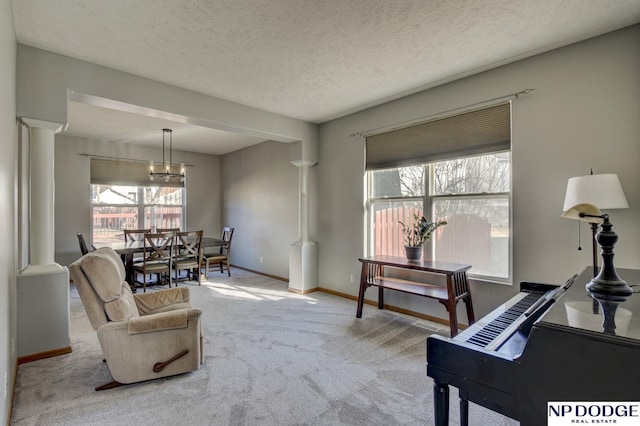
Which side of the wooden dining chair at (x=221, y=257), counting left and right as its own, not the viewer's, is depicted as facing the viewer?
left

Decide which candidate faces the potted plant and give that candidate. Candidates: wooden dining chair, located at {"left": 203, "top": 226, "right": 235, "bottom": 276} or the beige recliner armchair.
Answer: the beige recliner armchair

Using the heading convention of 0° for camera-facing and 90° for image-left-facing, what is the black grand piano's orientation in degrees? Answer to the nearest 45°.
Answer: approximately 135°

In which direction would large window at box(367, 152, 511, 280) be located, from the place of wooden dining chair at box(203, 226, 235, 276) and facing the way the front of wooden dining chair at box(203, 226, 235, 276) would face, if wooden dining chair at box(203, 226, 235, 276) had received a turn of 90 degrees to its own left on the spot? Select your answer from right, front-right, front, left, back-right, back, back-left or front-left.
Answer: front-left

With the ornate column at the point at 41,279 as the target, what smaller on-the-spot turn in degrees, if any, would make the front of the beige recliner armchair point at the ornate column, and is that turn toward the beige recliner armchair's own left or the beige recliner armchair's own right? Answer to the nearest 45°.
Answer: approximately 135° to the beige recliner armchair's own left

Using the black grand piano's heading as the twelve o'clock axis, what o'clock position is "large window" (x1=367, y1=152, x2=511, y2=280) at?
The large window is roughly at 1 o'clock from the black grand piano.

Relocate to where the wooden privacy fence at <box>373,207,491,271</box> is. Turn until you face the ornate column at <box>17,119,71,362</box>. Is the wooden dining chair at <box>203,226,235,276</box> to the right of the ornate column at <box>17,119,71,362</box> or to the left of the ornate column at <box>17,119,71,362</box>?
right

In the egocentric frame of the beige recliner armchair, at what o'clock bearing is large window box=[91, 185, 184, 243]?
The large window is roughly at 9 o'clock from the beige recliner armchair.

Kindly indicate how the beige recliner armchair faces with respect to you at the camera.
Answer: facing to the right of the viewer

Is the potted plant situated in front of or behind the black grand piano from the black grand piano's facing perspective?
in front

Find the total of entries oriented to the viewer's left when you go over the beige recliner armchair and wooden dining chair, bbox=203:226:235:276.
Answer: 1

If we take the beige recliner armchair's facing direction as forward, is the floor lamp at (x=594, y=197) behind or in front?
in front

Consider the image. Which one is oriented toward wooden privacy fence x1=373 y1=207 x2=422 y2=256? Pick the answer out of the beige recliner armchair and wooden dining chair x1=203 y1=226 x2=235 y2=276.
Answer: the beige recliner armchair

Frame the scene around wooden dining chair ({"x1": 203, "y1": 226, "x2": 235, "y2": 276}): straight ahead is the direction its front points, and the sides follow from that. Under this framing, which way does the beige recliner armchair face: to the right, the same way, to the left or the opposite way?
the opposite way

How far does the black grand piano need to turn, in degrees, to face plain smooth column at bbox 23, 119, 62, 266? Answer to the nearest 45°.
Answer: approximately 45° to its left

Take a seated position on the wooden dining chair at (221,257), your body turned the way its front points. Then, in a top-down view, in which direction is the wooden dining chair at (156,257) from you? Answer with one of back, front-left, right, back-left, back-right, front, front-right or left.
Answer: front-left
